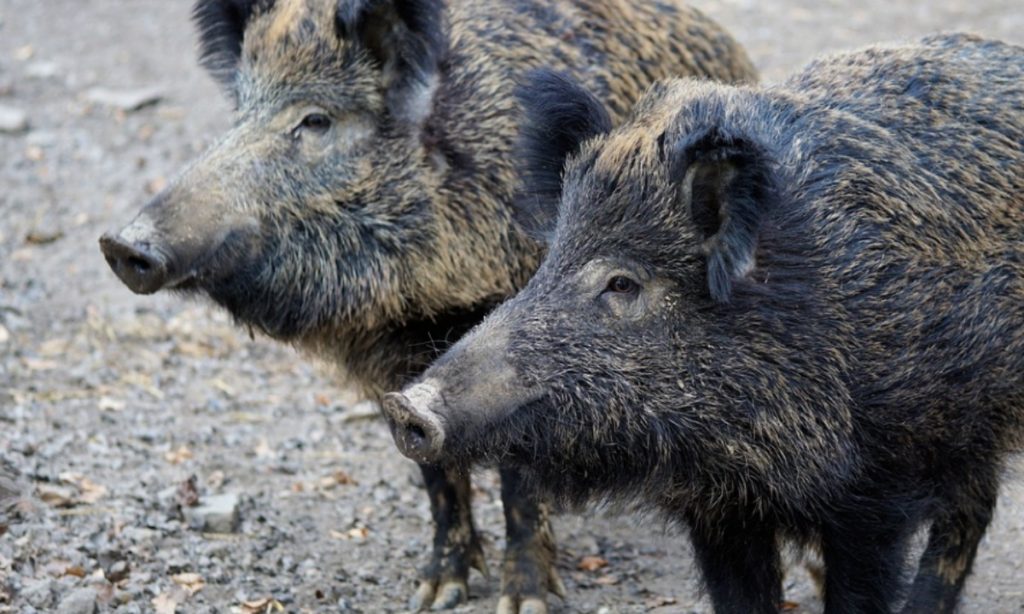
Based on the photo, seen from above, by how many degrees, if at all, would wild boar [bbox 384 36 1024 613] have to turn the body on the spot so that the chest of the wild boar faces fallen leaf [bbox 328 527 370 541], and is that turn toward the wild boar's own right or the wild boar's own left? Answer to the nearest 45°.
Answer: approximately 90° to the wild boar's own right

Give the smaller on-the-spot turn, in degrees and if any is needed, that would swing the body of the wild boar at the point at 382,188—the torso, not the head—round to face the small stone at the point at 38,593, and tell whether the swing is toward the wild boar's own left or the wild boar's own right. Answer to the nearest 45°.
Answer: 0° — it already faces it

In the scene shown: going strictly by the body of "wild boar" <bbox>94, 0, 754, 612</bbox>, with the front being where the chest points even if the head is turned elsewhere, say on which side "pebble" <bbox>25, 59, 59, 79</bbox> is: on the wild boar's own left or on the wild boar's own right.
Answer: on the wild boar's own right

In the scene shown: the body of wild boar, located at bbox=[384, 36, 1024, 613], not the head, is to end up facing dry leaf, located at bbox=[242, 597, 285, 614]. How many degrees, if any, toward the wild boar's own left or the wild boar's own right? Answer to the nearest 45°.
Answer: approximately 45° to the wild boar's own right

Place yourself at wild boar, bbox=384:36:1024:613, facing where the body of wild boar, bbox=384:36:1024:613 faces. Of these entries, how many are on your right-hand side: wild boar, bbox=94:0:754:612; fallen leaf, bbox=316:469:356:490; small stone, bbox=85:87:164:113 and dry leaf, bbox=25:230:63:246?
4

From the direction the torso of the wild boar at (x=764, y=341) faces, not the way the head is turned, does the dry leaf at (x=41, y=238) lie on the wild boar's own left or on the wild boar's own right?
on the wild boar's own right

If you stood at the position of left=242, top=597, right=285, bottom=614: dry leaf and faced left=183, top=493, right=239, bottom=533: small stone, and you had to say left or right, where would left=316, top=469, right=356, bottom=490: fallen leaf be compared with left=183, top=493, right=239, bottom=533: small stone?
right

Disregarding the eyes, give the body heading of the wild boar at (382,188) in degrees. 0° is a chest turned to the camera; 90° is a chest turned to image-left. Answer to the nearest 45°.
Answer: approximately 45°

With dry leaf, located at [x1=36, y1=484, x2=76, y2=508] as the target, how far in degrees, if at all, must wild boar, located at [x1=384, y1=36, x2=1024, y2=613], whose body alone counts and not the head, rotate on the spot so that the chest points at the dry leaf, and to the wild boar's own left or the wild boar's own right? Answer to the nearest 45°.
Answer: approximately 45° to the wild boar's own right
